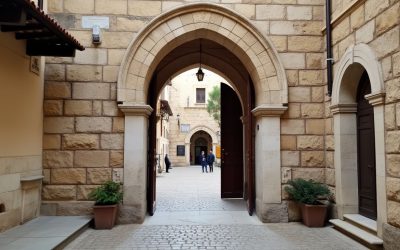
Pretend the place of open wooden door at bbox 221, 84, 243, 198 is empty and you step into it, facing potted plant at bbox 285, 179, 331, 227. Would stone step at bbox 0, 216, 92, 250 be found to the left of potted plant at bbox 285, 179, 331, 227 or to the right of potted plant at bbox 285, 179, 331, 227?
right

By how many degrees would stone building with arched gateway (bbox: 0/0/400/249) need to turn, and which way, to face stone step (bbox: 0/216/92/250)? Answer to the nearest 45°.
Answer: approximately 45° to its right

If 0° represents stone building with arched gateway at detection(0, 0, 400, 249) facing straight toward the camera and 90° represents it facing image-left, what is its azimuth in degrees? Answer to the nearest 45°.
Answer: approximately 0°
